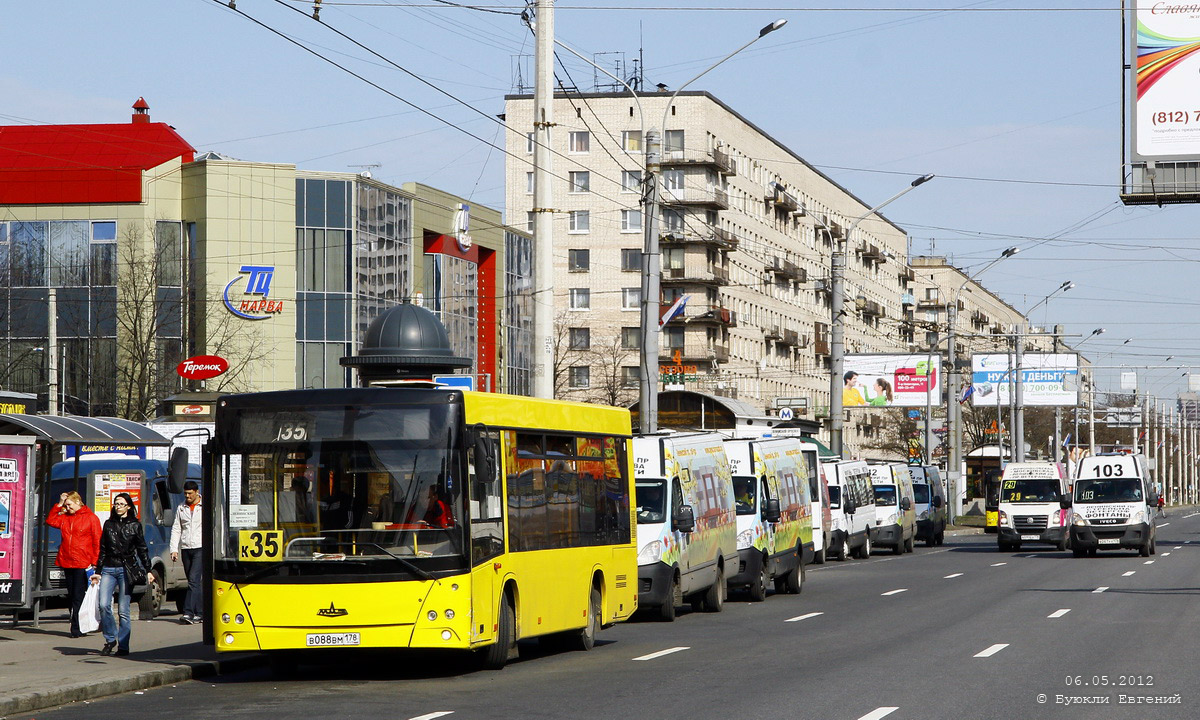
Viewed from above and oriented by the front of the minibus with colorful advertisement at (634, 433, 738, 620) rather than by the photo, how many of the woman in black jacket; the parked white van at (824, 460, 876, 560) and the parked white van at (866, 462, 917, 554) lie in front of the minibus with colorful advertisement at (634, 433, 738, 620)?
1

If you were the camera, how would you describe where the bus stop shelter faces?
facing the viewer and to the right of the viewer

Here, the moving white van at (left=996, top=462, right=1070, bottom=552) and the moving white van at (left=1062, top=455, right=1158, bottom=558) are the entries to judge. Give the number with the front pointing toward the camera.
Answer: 2

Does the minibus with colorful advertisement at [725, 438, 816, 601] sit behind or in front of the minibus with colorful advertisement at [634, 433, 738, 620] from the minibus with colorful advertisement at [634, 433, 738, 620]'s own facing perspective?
behind

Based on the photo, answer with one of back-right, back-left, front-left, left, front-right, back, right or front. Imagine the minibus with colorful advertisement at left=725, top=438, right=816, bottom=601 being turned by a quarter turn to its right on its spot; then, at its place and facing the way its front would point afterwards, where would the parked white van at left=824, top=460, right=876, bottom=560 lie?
front-right

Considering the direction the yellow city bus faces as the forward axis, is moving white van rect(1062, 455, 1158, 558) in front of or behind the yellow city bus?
behind

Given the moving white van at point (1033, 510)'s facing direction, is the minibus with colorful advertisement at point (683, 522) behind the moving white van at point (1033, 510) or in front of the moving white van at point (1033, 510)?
in front

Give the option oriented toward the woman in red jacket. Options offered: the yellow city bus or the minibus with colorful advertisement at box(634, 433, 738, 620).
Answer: the minibus with colorful advertisement

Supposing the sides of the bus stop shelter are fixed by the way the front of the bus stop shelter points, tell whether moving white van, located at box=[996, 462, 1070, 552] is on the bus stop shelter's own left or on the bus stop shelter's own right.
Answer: on the bus stop shelter's own left

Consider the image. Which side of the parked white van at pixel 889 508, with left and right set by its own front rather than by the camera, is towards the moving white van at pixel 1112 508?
left

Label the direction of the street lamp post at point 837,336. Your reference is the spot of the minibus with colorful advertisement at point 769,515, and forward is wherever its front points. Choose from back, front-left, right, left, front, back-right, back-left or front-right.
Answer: back-right

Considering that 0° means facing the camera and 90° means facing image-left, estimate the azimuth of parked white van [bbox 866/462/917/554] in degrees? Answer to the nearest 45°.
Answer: approximately 45°

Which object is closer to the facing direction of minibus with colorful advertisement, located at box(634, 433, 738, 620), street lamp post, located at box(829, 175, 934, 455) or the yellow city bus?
the yellow city bus

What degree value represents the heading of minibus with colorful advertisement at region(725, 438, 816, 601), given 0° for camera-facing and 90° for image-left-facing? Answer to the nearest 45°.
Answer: approximately 45°

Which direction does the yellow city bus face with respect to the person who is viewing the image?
facing the viewer and to the left of the viewer

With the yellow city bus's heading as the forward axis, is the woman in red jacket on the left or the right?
on its right

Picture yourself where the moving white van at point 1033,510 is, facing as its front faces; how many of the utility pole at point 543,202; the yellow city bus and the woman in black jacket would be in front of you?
3
